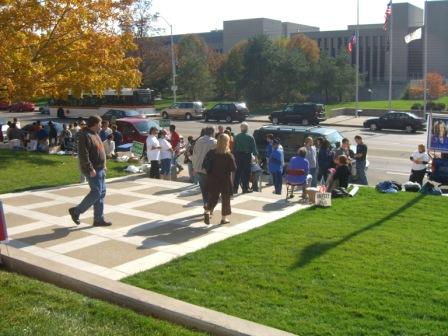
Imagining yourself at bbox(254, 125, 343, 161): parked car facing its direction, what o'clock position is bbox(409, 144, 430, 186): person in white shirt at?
The person in white shirt is roughly at 1 o'clock from the parked car.

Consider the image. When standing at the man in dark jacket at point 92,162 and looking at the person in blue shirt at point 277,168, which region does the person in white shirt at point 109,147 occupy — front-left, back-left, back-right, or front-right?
front-left

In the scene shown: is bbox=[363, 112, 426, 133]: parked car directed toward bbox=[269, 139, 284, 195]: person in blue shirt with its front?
no

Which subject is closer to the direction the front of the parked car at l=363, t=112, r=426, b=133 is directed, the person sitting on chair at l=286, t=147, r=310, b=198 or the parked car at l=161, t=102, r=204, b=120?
the parked car

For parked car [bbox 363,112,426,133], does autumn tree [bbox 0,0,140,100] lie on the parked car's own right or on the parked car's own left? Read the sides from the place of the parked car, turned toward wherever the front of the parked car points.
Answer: on the parked car's own left

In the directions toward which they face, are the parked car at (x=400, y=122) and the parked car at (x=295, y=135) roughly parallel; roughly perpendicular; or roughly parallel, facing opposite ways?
roughly parallel, facing opposite ways

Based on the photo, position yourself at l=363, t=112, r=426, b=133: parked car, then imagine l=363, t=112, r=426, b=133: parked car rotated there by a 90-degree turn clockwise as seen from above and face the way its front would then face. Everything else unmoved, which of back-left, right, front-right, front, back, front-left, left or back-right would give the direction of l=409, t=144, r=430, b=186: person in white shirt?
back

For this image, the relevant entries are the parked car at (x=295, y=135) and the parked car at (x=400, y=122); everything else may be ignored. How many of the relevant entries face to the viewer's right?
1

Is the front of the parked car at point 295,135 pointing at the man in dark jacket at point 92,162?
no

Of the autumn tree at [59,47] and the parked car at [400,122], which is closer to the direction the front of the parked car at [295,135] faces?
the parked car

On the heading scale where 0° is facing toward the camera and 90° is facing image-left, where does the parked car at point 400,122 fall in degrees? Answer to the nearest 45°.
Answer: approximately 90°

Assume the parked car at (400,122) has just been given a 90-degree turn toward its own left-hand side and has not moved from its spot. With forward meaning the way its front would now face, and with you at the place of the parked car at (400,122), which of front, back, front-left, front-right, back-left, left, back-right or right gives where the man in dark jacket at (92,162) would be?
front

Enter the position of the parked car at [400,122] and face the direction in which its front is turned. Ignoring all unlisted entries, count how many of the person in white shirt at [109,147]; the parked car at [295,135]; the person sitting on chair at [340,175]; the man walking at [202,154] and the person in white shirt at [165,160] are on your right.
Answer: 0

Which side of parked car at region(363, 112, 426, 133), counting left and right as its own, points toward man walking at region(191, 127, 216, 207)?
left

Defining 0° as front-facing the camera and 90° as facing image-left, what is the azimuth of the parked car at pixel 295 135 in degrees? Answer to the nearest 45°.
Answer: approximately 270°

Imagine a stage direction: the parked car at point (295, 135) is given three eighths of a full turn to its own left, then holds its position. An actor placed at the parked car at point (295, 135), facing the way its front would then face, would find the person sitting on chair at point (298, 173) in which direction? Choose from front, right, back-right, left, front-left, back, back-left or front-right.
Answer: back-left

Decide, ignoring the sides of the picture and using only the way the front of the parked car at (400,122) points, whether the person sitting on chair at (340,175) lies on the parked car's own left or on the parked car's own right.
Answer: on the parked car's own left

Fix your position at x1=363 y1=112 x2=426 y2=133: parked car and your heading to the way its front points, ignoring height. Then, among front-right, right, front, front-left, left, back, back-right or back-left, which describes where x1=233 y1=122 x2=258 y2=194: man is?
left
